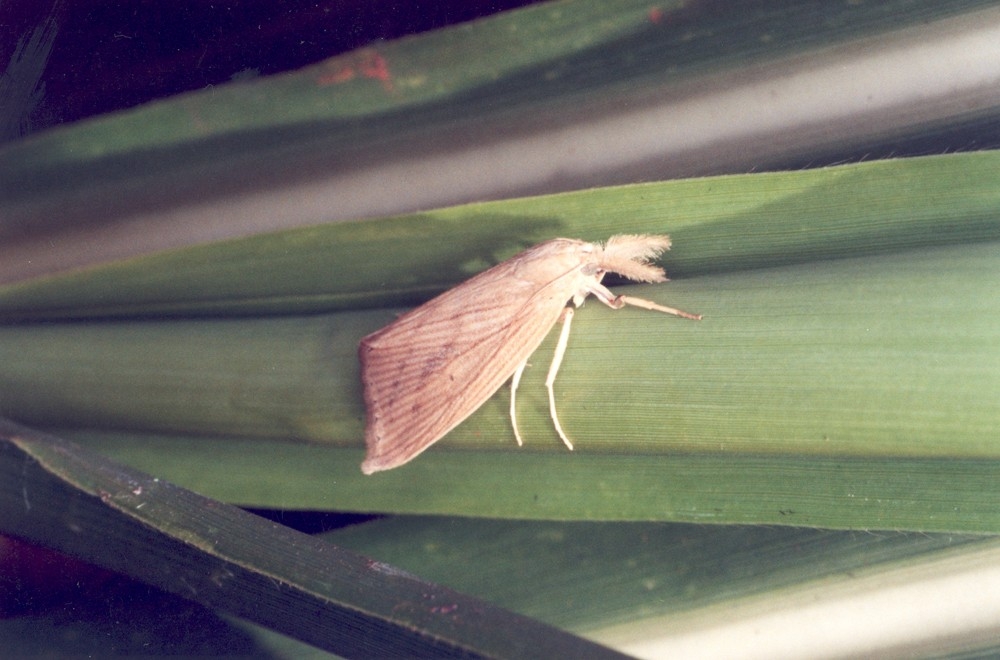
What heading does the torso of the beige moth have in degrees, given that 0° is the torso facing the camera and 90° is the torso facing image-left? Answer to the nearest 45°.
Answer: approximately 270°
